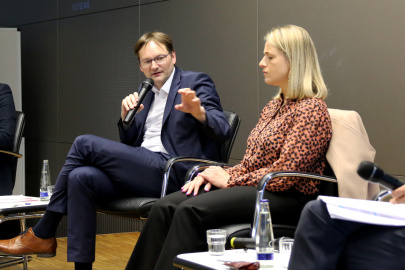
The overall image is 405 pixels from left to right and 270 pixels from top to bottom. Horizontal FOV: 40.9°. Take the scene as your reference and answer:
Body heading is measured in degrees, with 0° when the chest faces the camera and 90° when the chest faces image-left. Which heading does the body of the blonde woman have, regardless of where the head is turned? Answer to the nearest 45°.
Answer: approximately 90°

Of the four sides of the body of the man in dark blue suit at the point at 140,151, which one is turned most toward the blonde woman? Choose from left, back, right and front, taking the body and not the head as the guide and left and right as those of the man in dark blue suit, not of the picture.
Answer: left

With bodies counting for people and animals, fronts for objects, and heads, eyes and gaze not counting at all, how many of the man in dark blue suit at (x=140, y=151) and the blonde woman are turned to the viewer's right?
0

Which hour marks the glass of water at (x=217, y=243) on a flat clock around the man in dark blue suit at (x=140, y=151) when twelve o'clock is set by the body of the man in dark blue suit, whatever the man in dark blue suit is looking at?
The glass of water is roughly at 10 o'clock from the man in dark blue suit.

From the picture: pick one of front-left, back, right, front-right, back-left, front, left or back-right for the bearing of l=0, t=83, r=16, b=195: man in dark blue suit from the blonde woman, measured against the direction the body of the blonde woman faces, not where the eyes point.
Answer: front-right

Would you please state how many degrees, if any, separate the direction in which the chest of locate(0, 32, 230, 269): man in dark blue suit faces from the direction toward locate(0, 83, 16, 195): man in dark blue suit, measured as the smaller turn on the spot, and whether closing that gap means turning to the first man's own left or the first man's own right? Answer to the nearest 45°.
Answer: approximately 90° to the first man's own right

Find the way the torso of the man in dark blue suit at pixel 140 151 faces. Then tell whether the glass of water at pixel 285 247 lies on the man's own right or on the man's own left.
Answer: on the man's own left

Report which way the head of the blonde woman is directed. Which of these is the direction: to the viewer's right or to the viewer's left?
to the viewer's left

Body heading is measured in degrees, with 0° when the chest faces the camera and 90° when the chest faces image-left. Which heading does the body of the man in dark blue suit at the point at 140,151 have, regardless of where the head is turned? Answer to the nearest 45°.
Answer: approximately 45°

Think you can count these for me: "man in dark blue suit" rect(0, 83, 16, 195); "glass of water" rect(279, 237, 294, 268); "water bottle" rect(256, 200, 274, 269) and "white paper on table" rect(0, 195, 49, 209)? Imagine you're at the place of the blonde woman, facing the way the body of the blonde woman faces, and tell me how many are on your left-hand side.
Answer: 2

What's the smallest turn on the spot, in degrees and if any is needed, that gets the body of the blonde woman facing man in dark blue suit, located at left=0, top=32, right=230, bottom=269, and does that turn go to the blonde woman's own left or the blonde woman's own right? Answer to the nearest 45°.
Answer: approximately 45° to the blonde woman's own right

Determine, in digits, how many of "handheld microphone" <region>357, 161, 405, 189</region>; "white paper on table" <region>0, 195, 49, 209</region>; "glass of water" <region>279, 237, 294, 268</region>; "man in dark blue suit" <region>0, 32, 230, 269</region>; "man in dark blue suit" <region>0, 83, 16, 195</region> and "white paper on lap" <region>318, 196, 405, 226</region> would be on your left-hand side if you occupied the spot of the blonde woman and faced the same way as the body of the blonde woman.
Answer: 3

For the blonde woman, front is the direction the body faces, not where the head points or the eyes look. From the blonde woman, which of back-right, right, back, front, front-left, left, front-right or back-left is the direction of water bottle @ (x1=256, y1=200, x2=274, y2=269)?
left

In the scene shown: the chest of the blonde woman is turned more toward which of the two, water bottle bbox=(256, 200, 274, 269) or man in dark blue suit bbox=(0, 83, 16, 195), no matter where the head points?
the man in dark blue suit

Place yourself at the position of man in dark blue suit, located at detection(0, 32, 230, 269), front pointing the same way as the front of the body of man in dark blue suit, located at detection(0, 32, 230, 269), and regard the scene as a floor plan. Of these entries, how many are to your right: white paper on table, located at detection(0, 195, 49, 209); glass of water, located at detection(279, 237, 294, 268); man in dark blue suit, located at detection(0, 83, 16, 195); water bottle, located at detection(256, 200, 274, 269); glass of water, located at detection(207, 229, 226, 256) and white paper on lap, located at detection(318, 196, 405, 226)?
2
